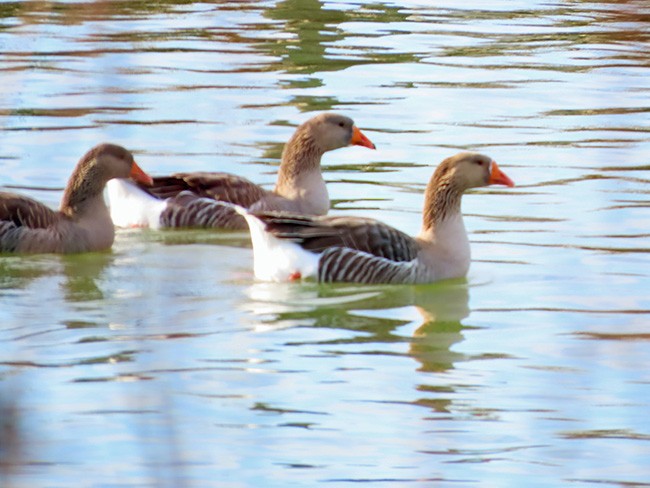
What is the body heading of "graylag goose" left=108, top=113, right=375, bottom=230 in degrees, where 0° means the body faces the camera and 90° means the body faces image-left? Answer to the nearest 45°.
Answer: approximately 270°

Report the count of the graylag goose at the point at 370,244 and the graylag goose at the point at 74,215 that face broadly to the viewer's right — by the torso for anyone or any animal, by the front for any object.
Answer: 2

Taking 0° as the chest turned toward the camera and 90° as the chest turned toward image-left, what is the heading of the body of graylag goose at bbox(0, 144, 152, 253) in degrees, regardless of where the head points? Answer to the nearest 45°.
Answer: approximately 270°

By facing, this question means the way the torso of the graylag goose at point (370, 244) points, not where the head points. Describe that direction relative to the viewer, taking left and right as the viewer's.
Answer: facing to the right of the viewer

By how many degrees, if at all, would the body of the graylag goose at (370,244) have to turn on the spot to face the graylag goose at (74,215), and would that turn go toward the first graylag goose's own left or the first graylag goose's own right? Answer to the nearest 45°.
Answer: approximately 180°

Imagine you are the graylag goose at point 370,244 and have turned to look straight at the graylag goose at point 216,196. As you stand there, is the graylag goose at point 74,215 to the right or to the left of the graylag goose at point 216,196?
left

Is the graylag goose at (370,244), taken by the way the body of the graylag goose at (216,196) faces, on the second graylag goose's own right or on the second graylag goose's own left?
on the second graylag goose's own right

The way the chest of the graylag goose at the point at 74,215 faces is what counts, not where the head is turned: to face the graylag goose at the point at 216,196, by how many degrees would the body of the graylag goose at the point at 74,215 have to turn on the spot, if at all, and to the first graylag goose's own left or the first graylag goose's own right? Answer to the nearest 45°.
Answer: approximately 45° to the first graylag goose's own left

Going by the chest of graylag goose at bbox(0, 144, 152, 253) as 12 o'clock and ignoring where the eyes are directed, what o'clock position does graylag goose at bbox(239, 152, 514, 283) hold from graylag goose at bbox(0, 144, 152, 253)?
graylag goose at bbox(239, 152, 514, 283) is roughly at 1 o'clock from graylag goose at bbox(0, 144, 152, 253).
